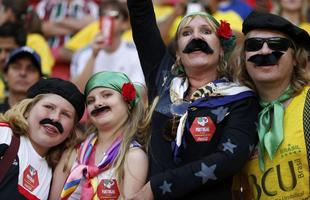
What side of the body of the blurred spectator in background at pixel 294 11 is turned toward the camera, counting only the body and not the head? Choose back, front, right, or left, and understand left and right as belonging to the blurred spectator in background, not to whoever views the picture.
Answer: front

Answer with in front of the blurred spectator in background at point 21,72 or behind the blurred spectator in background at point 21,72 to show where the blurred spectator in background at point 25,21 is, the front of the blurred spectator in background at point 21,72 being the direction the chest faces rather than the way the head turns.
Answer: behind

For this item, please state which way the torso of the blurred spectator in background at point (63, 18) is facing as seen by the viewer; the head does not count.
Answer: toward the camera

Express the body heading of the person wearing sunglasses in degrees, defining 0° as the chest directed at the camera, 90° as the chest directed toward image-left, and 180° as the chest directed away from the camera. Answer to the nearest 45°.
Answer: approximately 45°

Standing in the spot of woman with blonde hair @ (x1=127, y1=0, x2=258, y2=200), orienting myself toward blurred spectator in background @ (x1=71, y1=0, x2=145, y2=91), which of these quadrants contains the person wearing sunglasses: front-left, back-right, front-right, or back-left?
back-right

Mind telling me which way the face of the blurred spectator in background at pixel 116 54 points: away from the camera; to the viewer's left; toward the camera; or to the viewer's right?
toward the camera

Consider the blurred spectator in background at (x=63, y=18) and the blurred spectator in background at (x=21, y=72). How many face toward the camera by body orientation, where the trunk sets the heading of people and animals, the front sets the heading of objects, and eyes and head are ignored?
2

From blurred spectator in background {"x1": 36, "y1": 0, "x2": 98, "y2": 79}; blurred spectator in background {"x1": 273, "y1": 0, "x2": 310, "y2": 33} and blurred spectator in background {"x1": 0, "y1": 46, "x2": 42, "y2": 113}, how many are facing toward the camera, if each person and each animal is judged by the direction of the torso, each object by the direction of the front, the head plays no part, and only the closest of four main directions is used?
3

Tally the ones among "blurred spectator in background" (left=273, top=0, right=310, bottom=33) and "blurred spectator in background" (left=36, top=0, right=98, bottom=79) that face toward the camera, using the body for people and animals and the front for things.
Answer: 2

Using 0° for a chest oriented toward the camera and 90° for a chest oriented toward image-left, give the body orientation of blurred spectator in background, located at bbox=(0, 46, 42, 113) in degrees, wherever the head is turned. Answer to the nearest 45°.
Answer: approximately 0°

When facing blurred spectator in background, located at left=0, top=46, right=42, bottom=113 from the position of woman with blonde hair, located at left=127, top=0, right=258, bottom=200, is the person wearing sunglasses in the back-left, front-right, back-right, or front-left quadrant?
back-right

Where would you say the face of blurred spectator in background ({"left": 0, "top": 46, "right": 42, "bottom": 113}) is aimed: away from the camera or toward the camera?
toward the camera
